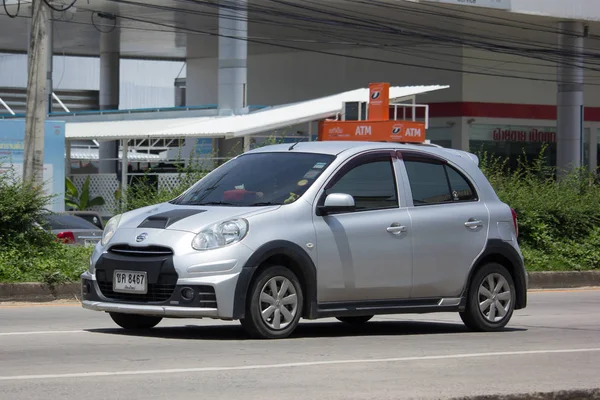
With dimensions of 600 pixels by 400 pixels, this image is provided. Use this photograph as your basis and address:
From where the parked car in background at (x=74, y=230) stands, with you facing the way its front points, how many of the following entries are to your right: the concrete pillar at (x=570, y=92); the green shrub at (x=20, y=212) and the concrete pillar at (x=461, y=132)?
2

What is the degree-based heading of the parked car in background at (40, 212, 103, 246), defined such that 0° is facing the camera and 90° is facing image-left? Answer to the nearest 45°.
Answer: approximately 135°

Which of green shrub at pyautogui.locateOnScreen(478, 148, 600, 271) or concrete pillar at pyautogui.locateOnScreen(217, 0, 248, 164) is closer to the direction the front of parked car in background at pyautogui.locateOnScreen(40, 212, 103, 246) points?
the concrete pillar

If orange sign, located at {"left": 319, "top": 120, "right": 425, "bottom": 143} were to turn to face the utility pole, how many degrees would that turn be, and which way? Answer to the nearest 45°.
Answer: approximately 45° to its right

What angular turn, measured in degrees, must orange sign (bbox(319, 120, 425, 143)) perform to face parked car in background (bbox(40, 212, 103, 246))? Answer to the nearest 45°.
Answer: approximately 45° to its right

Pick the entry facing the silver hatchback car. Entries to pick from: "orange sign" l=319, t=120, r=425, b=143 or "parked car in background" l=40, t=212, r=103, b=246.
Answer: the orange sign

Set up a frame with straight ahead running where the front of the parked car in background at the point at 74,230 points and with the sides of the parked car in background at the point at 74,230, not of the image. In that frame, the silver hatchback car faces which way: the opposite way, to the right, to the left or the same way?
to the left

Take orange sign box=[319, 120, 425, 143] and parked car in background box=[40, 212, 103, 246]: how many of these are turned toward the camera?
1

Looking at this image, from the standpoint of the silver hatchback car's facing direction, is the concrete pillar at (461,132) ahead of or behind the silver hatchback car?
behind

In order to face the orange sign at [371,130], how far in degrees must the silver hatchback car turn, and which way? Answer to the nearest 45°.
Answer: approximately 135° to its right

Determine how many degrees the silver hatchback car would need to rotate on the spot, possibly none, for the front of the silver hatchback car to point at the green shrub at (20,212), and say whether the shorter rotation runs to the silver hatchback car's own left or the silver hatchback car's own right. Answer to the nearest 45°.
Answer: approximately 90° to the silver hatchback car's own right
